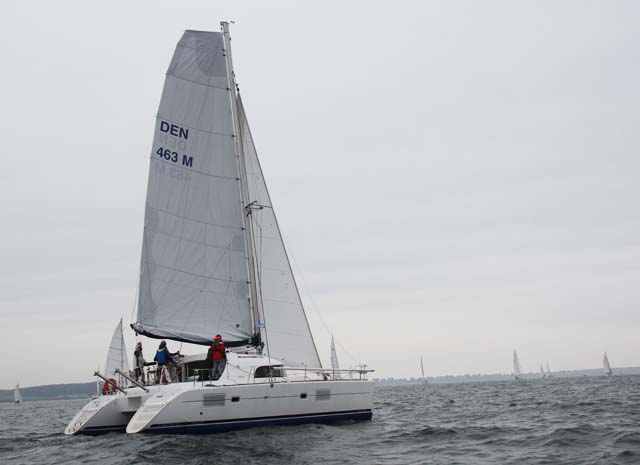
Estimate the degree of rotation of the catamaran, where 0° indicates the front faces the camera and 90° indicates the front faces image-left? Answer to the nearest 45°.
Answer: approximately 225°
